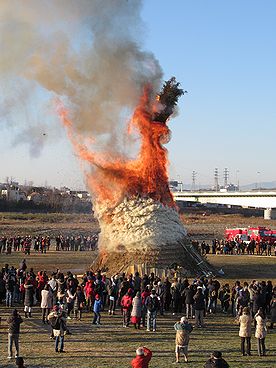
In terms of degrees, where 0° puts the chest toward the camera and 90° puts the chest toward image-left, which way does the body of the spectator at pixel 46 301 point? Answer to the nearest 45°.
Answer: approximately 180°

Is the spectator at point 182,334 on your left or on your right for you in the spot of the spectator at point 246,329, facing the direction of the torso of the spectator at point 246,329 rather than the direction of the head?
on your left

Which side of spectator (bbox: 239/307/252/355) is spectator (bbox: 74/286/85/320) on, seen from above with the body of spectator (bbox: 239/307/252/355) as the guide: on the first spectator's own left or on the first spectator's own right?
on the first spectator's own left

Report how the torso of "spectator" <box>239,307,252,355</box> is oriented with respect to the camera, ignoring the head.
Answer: away from the camera

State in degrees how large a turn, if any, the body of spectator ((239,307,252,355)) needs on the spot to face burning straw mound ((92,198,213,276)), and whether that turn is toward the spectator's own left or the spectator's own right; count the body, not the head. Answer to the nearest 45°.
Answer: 0° — they already face it

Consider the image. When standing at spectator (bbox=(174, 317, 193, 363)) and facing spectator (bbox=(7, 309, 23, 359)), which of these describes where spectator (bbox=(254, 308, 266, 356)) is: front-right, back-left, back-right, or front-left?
back-right

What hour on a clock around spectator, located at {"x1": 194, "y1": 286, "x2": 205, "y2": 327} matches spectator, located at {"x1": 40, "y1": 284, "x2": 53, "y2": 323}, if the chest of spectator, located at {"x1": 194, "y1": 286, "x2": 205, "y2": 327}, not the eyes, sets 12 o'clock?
spectator, located at {"x1": 40, "y1": 284, "x2": 53, "y2": 323} is roughly at 9 o'clock from spectator, located at {"x1": 194, "y1": 286, "x2": 205, "y2": 327}.

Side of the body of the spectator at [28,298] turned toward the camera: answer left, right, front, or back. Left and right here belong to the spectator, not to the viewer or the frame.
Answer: back

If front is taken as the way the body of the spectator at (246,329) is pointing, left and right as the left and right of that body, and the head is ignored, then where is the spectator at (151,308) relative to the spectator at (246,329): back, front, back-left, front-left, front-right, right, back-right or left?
front-left

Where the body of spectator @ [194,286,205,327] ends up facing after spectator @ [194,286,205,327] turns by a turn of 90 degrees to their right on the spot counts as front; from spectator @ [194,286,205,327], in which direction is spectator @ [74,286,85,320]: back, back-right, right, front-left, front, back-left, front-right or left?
back

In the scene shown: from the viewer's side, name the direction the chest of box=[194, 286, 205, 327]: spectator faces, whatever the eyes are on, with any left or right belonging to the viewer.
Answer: facing away from the viewer

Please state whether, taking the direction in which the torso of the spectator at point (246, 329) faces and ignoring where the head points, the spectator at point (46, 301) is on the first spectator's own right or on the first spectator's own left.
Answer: on the first spectator's own left

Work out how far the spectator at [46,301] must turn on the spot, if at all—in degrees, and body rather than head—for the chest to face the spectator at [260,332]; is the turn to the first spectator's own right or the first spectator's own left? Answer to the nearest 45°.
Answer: approximately 135° to the first spectator's own right

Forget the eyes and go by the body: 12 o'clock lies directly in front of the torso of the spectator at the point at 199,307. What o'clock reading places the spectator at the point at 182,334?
the spectator at the point at 182,334 is roughly at 6 o'clock from the spectator at the point at 199,307.
